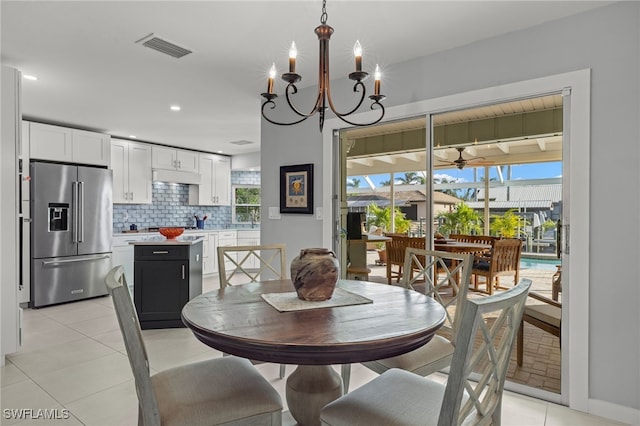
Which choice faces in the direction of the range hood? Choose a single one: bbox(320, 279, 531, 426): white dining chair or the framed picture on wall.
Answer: the white dining chair

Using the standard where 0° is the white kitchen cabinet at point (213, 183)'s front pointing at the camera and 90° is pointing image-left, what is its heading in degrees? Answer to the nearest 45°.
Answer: approximately 0°

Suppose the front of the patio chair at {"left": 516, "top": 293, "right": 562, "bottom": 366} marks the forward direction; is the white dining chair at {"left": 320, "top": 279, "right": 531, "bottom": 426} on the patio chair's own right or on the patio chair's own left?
on the patio chair's own left

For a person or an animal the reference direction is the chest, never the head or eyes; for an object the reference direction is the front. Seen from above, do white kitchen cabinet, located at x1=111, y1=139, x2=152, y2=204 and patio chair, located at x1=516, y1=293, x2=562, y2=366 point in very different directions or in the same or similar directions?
very different directions

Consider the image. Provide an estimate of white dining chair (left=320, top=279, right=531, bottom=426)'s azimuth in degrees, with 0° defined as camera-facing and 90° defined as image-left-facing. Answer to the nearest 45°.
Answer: approximately 135°

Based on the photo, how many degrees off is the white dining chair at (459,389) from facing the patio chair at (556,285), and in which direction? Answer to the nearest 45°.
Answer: approximately 90° to its right

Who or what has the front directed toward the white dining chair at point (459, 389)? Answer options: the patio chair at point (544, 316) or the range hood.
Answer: the range hood

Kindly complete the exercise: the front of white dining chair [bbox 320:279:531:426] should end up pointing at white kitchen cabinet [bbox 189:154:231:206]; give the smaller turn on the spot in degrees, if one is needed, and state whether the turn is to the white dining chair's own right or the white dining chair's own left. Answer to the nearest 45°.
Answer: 0° — it already faces it

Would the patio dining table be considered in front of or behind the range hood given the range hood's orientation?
in front

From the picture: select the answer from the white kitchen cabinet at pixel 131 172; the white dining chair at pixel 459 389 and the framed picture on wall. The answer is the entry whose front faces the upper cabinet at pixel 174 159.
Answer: the white dining chair

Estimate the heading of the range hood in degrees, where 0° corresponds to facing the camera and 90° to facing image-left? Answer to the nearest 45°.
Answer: approximately 0°

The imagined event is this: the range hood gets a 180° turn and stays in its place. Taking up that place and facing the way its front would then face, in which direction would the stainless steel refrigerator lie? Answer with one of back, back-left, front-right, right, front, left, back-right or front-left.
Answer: back-left
